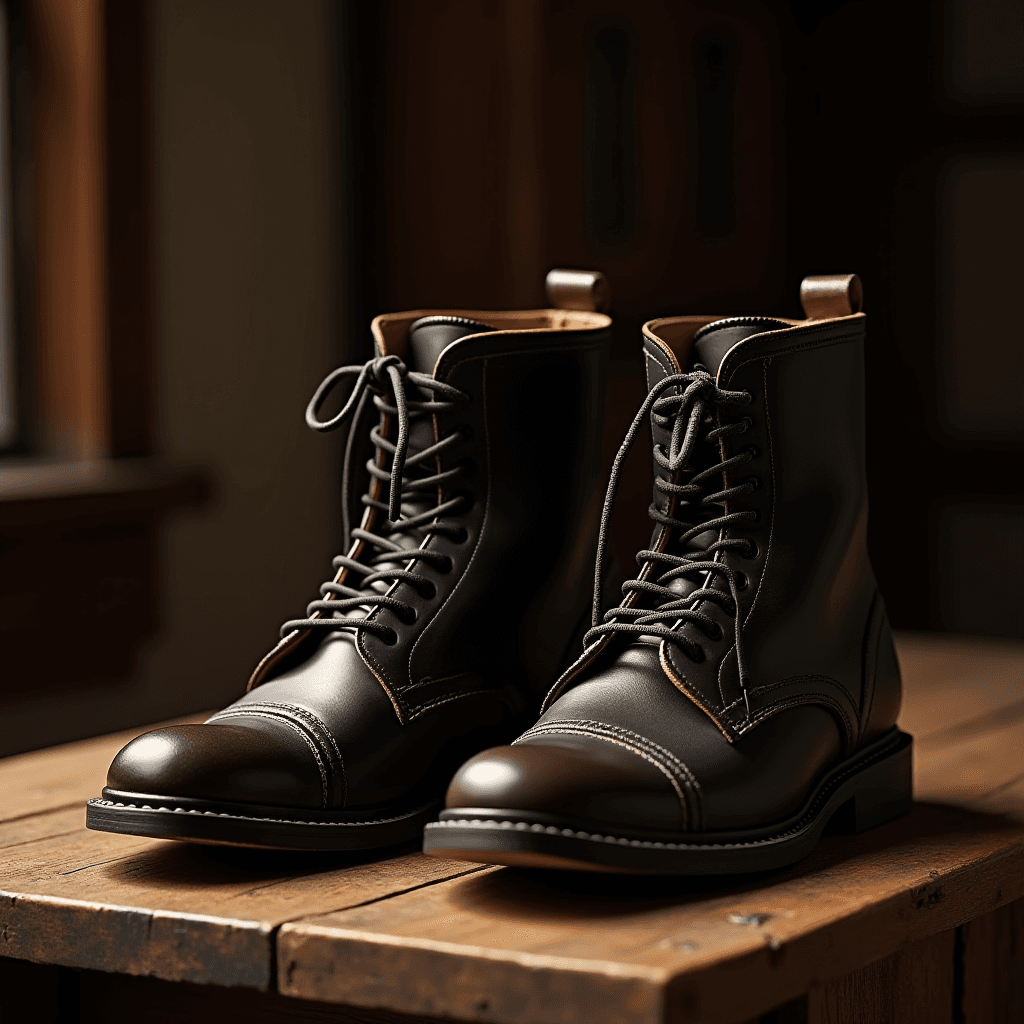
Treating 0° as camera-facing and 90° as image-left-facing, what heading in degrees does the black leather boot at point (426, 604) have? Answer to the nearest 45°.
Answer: approximately 45°

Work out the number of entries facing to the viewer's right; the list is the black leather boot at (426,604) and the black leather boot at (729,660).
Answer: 0

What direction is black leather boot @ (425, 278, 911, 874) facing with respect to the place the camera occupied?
facing the viewer and to the left of the viewer

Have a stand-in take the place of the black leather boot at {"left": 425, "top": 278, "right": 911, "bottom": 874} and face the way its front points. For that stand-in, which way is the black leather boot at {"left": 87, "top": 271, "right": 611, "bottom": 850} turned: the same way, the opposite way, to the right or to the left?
the same way
